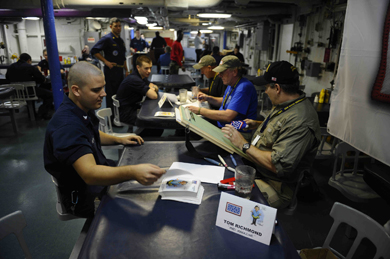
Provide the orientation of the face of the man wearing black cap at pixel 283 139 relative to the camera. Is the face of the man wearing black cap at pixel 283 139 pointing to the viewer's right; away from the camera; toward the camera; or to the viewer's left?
to the viewer's left

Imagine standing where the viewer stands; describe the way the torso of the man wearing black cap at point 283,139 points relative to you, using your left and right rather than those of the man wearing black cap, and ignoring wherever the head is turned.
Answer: facing to the left of the viewer

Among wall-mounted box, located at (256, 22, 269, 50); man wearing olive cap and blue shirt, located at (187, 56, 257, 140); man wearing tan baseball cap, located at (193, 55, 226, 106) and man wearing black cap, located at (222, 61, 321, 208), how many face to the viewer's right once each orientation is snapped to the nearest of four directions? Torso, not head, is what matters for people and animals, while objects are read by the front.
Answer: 0

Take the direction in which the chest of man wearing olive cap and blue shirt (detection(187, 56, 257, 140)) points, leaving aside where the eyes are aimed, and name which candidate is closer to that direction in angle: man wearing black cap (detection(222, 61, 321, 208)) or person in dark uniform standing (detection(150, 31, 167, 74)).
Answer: the person in dark uniform standing

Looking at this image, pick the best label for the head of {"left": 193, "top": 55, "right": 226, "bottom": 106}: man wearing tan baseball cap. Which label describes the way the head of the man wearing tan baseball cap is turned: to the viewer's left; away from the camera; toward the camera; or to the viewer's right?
to the viewer's left

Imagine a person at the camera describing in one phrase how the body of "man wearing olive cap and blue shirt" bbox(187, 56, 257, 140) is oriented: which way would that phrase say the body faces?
to the viewer's left

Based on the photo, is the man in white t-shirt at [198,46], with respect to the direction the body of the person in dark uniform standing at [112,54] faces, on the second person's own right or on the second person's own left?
on the second person's own left

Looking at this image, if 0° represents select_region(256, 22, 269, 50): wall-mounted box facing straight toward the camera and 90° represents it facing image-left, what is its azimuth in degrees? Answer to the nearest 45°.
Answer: approximately 45°

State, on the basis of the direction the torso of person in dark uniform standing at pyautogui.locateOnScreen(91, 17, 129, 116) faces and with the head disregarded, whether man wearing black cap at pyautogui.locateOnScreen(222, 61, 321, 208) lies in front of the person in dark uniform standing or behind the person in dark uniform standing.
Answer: in front

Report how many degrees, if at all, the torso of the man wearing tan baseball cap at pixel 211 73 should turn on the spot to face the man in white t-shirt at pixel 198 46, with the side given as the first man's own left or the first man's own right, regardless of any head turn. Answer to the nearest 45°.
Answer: approximately 90° to the first man's own right

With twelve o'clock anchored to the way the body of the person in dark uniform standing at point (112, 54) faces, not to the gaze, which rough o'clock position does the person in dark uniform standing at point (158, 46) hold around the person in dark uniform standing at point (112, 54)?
the person in dark uniform standing at point (158, 46) is roughly at 8 o'clock from the person in dark uniform standing at point (112, 54).

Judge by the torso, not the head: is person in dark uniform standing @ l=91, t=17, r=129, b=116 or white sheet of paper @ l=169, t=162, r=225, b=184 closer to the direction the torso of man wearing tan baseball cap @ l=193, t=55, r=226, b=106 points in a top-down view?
the person in dark uniform standing

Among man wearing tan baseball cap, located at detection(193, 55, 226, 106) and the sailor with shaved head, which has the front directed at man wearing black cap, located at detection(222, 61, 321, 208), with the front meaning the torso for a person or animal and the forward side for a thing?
the sailor with shaved head

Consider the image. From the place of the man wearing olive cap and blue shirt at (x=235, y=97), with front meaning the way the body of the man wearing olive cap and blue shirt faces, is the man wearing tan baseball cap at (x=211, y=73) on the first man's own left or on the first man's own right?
on the first man's own right

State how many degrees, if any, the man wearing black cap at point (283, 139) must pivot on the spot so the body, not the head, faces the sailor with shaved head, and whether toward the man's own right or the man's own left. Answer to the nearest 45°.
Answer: approximately 45° to the man's own left

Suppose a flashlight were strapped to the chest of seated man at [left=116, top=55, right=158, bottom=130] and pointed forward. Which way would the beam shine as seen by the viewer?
to the viewer's right

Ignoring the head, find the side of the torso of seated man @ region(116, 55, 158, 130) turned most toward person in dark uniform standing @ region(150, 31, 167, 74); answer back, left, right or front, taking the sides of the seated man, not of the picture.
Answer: left

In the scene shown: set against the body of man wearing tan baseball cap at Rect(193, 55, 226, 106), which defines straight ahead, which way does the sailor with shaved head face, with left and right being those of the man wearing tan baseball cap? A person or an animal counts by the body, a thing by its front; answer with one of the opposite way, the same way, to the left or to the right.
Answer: the opposite way

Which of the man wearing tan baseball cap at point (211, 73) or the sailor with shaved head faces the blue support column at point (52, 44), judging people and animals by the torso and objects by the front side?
the man wearing tan baseball cap
